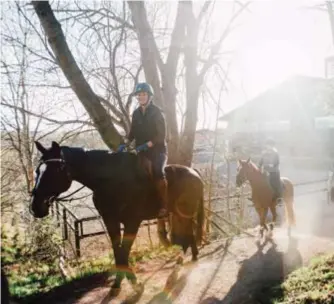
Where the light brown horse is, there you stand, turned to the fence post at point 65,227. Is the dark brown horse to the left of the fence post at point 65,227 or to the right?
left

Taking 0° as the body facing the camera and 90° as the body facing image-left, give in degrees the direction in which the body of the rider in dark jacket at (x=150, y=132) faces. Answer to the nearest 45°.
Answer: approximately 45°

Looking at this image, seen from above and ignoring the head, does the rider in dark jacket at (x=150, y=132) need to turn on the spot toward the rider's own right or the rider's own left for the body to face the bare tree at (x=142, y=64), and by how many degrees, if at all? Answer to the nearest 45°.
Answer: approximately 135° to the rider's own right

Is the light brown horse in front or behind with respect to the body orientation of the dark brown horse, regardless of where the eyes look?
behind

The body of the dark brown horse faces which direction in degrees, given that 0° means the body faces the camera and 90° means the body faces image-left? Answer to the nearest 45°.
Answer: approximately 45°

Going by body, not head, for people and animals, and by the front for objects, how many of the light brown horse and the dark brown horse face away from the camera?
0

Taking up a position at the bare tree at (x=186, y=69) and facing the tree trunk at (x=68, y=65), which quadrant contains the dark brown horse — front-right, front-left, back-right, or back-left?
front-left

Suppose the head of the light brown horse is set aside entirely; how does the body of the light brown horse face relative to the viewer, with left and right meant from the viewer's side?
facing the viewer and to the left of the viewer

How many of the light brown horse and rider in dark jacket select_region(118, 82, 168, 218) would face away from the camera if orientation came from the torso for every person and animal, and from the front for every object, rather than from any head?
0
